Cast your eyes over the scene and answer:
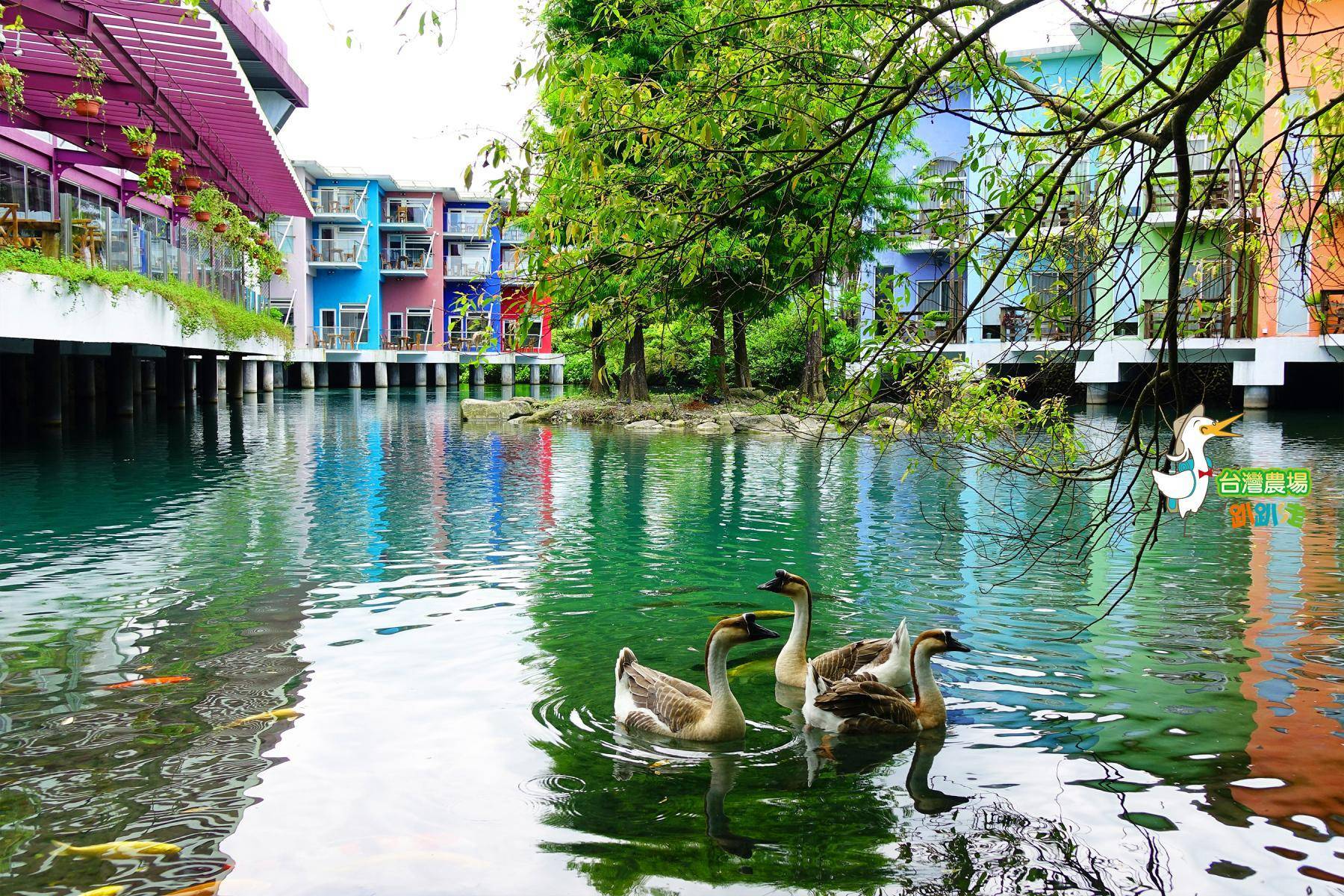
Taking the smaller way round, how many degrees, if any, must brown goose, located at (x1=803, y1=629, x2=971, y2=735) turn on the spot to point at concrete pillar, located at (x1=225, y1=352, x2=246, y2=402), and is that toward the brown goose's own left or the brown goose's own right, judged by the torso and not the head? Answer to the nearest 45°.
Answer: approximately 135° to the brown goose's own left

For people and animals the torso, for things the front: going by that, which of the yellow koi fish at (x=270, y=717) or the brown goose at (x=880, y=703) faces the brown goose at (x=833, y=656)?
the yellow koi fish

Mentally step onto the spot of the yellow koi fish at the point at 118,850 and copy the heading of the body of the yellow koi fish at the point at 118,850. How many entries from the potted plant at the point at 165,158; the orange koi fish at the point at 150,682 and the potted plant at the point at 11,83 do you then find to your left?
3

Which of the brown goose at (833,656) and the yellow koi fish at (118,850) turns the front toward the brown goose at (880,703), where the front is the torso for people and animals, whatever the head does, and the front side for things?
the yellow koi fish

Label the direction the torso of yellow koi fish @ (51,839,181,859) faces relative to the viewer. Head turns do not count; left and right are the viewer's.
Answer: facing to the right of the viewer

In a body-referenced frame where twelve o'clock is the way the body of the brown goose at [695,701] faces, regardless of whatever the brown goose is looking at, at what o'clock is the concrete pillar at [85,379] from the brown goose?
The concrete pillar is roughly at 8 o'clock from the brown goose.

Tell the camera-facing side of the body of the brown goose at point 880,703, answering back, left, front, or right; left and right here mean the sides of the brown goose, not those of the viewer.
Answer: right

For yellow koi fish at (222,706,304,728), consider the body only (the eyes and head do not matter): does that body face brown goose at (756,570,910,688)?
yes

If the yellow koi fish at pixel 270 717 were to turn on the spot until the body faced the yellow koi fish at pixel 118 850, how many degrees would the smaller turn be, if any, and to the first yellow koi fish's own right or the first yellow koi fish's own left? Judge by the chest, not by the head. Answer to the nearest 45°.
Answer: approximately 90° to the first yellow koi fish's own right

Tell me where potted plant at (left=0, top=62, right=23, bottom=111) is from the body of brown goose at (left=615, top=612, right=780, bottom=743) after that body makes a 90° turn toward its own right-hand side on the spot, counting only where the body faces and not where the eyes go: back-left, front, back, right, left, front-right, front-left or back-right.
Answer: back-right

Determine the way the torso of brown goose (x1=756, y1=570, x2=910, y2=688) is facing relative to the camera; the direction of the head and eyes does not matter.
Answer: to the viewer's left

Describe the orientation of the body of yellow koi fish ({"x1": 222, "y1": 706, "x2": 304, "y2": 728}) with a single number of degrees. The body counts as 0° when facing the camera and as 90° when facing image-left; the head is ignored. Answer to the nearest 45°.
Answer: approximately 270°

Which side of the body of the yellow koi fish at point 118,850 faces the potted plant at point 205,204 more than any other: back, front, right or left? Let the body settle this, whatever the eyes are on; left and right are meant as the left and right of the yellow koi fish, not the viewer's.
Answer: left

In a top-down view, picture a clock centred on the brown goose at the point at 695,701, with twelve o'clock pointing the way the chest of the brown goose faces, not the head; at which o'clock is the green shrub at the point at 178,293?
The green shrub is roughly at 8 o'clock from the brown goose.
